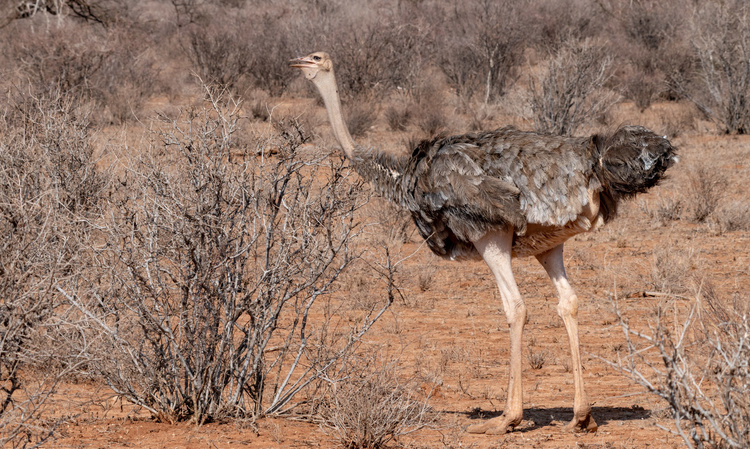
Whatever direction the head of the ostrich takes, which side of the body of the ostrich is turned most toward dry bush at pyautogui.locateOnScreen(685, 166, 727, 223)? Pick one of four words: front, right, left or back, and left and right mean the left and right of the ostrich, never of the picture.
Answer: right

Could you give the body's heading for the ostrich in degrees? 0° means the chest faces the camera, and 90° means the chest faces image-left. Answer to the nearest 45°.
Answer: approximately 90°

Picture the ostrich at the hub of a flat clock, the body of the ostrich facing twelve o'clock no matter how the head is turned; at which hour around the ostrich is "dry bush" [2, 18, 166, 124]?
The dry bush is roughly at 2 o'clock from the ostrich.

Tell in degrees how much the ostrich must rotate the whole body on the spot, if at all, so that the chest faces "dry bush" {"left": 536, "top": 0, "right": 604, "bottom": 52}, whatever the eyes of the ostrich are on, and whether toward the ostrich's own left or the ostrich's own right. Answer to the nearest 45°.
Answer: approximately 90° to the ostrich's own right

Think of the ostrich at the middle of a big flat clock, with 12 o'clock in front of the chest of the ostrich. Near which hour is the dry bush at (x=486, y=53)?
The dry bush is roughly at 3 o'clock from the ostrich.

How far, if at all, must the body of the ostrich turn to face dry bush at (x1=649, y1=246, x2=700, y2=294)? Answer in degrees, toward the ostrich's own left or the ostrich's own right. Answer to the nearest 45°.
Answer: approximately 135° to the ostrich's own right

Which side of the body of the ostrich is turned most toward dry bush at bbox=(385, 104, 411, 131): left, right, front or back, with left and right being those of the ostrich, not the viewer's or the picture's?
right

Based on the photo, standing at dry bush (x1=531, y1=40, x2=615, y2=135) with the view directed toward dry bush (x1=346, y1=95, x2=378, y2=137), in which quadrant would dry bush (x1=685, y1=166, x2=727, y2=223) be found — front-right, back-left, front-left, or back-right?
back-left

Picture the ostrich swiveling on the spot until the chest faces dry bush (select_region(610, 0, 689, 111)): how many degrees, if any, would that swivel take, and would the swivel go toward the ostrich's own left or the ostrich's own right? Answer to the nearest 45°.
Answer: approximately 90° to the ostrich's own right

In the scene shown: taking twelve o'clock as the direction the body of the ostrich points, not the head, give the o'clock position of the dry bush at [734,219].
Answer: The dry bush is roughly at 4 o'clock from the ostrich.

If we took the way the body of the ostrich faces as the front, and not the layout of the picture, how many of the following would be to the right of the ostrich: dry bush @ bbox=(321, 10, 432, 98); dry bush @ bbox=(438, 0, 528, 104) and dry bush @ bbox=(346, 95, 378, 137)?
3

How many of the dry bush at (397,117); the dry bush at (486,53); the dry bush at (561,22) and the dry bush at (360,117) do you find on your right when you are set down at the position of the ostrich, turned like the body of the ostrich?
4
